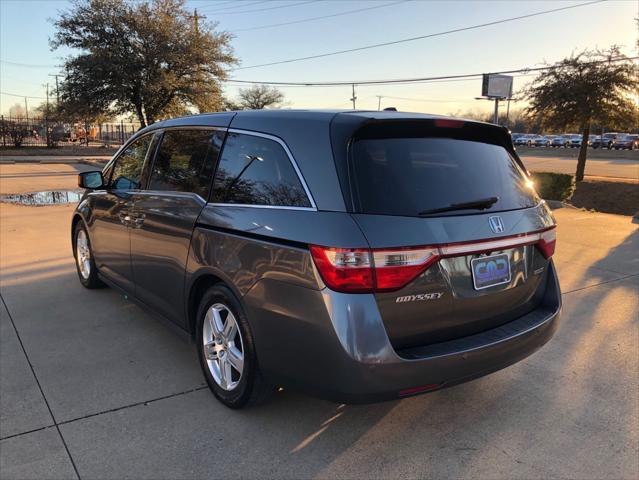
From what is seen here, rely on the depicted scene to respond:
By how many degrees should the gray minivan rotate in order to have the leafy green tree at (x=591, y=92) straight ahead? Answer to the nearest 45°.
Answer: approximately 90° to its right

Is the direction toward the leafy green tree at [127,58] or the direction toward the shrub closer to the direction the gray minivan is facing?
the leafy green tree

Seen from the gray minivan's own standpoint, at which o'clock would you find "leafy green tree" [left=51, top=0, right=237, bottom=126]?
The leafy green tree is roughly at 1 o'clock from the gray minivan.

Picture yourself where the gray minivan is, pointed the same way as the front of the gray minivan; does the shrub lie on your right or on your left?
on your right

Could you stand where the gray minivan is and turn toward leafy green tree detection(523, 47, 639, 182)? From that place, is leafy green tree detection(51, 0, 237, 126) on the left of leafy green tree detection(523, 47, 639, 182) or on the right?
left

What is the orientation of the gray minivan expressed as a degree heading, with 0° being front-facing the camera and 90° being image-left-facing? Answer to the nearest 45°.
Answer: approximately 135°
